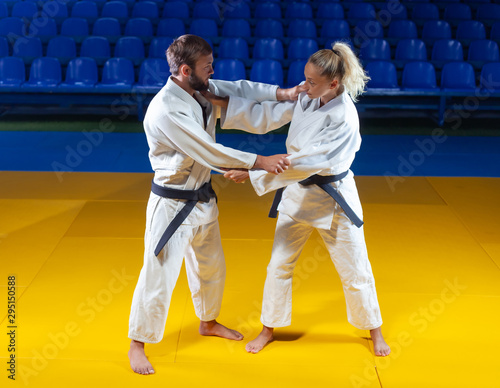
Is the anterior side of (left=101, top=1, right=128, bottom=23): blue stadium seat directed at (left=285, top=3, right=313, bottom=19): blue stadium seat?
no

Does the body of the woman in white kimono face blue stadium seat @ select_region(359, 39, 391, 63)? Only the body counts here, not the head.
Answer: no

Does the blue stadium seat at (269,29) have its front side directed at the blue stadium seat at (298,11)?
no

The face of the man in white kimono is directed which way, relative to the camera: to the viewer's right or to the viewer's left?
to the viewer's right

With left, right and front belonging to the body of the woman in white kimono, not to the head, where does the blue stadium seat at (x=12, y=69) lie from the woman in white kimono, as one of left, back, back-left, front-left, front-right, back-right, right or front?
right

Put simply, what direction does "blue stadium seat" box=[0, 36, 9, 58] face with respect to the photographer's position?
facing the viewer

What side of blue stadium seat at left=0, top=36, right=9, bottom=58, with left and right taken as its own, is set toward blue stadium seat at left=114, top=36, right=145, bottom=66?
left

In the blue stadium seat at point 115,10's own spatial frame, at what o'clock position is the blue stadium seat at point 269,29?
the blue stadium seat at point 269,29 is roughly at 10 o'clock from the blue stadium seat at point 115,10.

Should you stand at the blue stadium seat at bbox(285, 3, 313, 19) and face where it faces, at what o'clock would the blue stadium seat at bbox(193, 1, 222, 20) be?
the blue stadium seat at bbox(193, 1, 222, 20) is roughly at 3 o'clock from the blue stadium seat at bbox(285, 3, 313, 19).

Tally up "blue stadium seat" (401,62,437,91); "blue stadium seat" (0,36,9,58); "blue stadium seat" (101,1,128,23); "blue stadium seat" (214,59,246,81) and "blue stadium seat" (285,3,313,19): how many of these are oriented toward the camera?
5

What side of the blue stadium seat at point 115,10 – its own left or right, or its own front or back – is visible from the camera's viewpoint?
front

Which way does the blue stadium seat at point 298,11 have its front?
toward the camera

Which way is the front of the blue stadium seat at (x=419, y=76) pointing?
toward the camera

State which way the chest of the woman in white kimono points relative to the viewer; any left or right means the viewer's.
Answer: facing the viewer and to the left of the viewer

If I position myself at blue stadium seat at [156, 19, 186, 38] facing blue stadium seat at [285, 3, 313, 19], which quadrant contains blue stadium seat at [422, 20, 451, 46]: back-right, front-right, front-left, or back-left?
front-right

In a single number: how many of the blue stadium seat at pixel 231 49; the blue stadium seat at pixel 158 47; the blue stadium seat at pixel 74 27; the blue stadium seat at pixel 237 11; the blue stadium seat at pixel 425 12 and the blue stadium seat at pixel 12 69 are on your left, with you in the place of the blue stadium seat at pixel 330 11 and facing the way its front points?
1

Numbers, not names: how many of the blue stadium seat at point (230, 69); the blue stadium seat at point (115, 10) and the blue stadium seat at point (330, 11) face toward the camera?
3

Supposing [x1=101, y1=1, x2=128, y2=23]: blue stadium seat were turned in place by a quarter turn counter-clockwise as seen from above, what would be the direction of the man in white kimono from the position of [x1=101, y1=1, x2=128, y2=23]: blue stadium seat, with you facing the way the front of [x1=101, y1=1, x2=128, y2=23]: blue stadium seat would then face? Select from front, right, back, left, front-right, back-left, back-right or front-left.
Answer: right

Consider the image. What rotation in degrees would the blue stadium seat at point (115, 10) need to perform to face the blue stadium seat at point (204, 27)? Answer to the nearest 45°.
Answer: approximately 45° to its left
